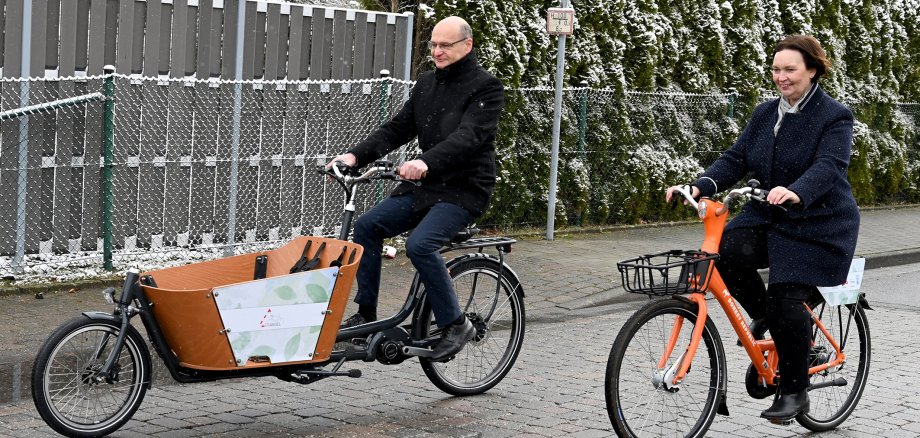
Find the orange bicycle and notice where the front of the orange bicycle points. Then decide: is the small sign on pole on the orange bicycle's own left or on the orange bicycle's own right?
on the orange bicycle's own right

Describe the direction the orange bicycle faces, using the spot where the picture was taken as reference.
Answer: facing the viewer and to the left of the viewer

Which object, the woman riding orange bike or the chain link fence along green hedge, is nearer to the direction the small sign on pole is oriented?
the woman riding orange bike

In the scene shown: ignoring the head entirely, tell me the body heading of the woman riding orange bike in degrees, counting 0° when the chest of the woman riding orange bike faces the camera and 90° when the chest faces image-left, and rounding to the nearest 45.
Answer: approximately 45°

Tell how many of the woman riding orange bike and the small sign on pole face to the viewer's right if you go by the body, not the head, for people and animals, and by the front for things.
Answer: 0

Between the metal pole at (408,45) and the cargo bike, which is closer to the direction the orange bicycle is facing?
the cargo bike

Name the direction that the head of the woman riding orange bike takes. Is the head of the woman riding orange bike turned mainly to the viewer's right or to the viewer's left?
to the viewer's left

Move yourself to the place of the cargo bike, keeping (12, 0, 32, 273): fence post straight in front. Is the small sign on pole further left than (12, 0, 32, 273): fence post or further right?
right

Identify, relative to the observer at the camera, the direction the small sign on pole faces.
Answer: facing the viewer
